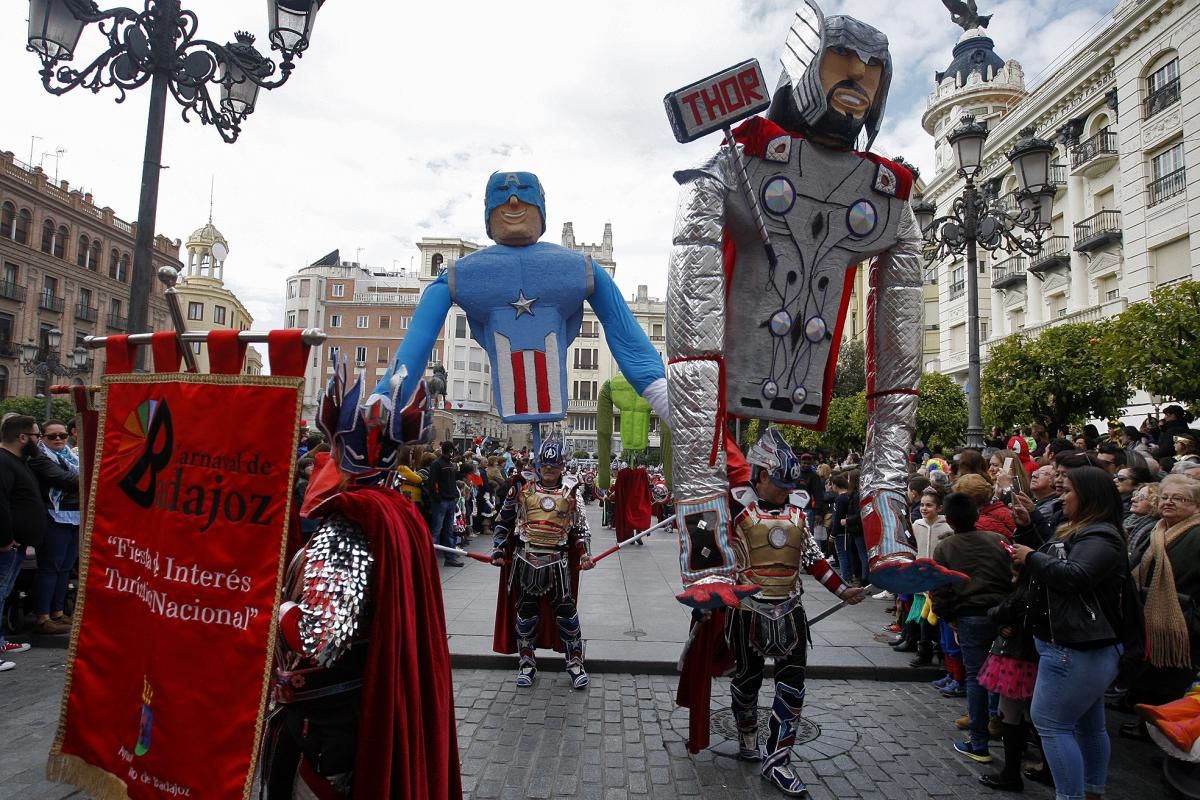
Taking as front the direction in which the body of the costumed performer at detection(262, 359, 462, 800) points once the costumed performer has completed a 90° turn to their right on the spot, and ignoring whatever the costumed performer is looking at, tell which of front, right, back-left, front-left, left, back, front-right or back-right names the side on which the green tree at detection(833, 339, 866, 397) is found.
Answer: front-right

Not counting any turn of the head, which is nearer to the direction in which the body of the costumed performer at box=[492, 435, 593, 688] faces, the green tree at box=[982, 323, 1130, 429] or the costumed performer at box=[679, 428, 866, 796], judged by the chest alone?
the costumed performer

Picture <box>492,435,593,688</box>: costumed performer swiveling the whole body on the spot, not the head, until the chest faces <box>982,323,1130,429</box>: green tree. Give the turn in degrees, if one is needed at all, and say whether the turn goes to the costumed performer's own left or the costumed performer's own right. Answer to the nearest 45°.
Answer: approximately 135° to the costumed performer's own left

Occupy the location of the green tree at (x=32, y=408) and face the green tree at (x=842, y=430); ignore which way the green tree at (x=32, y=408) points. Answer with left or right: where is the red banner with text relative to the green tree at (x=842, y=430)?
right

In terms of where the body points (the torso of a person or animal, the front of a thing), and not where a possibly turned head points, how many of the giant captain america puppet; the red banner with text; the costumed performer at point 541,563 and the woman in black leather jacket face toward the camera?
3

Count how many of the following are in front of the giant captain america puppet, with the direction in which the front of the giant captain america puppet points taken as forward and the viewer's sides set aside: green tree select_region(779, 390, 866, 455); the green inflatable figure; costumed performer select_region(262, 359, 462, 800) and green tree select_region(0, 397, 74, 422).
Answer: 1

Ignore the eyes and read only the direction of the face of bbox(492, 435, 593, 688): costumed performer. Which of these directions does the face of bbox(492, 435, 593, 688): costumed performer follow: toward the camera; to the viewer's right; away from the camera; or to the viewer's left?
toward the camera

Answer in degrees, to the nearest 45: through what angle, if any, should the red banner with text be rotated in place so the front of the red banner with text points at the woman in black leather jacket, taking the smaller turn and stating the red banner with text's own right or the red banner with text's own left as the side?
approximately 90° to the red banner with text's own left

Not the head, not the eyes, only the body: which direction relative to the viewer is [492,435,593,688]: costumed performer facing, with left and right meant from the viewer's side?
facing the viewer

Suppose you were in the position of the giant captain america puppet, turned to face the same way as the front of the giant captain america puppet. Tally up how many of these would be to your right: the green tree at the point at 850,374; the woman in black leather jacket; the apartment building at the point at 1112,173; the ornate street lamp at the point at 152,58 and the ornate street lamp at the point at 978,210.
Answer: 1

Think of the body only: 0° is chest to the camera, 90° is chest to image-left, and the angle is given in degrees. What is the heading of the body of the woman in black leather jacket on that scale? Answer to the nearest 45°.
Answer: approximately 90°
